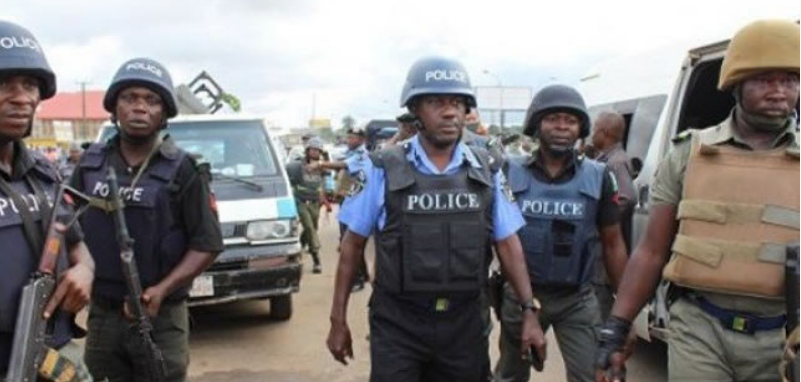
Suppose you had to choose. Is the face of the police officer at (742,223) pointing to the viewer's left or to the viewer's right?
to the viewer's left

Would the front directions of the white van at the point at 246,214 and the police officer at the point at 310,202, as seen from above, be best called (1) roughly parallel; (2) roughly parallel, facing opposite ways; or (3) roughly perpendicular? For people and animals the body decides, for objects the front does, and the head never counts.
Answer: roughly parallel

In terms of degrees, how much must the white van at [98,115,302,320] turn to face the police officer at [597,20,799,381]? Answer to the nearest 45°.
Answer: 0° — it already faces them

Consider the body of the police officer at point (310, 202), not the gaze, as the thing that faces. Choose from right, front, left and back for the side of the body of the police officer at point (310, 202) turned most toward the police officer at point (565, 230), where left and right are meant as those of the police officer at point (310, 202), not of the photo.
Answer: front

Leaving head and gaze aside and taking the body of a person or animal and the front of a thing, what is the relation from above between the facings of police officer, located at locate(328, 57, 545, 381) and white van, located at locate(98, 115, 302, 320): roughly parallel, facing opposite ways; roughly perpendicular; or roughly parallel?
roughly parallel

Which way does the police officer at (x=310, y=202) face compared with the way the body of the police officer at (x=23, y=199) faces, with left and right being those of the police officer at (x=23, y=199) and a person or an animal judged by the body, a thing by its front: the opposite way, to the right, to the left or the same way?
the same way

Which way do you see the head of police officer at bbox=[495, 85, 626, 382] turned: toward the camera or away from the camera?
toward the camera

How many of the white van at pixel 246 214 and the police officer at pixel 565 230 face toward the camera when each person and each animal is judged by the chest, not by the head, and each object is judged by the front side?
2

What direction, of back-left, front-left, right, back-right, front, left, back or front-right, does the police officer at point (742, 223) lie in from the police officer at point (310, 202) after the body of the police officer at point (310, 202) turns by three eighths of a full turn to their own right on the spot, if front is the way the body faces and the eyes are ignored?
back-left

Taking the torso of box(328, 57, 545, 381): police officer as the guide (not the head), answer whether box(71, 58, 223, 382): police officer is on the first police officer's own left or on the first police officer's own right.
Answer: on the first police officer's own right

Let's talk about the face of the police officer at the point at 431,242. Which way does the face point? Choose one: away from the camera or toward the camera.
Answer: toward the camera

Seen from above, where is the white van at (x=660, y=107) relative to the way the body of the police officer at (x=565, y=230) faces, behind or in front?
behind

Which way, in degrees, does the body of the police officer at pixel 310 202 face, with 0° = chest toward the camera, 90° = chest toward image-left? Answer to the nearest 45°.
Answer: approximately 0°

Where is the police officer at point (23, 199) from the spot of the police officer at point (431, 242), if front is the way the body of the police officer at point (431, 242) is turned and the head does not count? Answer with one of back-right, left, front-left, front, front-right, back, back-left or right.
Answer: front-right

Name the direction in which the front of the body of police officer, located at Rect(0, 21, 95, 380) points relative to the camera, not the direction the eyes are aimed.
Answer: toward the camera

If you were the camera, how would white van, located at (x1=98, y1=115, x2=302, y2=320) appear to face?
facing the viewer
